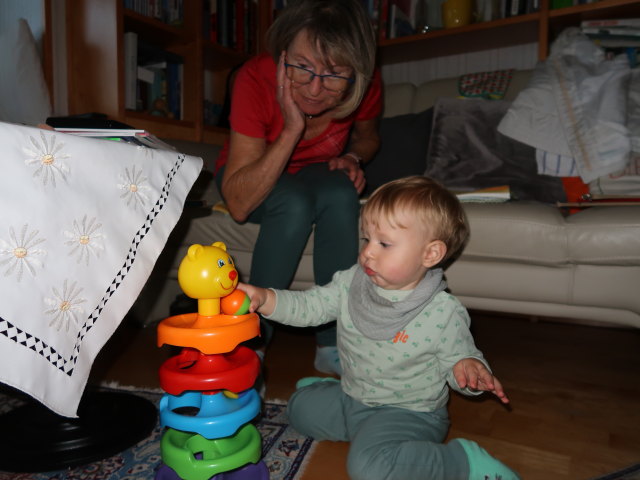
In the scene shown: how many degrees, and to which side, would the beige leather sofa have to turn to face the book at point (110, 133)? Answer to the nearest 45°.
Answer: approximately 45° to its right

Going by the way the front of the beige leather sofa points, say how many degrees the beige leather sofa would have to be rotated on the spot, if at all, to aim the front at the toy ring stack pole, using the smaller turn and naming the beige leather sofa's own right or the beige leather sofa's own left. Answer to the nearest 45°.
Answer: approximately 45° to the beige leather sofa's own right

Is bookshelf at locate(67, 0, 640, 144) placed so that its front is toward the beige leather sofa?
yes

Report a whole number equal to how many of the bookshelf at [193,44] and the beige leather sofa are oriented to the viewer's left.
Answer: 0

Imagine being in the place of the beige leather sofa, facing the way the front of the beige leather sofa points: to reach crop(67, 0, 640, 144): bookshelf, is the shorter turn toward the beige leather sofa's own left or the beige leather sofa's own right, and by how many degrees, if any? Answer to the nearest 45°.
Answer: approximately 135° to the beige leather sofa's own right

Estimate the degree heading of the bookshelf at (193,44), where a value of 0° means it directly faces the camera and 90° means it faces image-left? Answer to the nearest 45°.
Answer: approximately 315°

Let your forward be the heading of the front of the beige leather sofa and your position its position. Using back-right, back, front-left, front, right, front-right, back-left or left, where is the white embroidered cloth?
front-right
